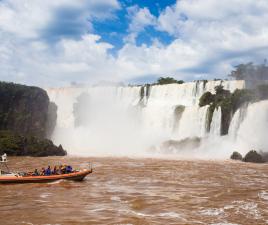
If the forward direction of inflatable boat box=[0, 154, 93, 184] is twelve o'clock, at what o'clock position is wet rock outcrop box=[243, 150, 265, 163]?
The wet rock outcrop is roughly at 11 o'clock from the inflatable boat.

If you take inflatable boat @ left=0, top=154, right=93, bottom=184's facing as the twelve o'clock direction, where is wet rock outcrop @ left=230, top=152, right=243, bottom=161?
The wet rock outcrop is roughly at 11 o'clock from the inflatable boat.

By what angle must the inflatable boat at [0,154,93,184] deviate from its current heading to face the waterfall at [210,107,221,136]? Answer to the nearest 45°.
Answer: approximately 45° to its left

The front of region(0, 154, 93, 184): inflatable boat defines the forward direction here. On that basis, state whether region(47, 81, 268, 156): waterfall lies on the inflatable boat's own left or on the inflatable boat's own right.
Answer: on the inflatable boat's own left

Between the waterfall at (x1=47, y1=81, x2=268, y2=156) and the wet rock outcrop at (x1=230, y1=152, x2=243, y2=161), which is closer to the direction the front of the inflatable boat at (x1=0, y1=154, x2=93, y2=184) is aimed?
the wet rock outcrop

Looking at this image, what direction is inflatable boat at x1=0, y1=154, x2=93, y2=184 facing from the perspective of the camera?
to the viewer's right
